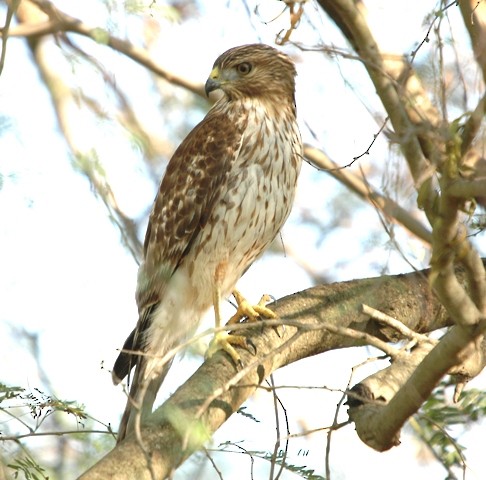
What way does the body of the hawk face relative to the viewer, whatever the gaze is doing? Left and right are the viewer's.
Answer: facing the viewer and to the right of the viewer
